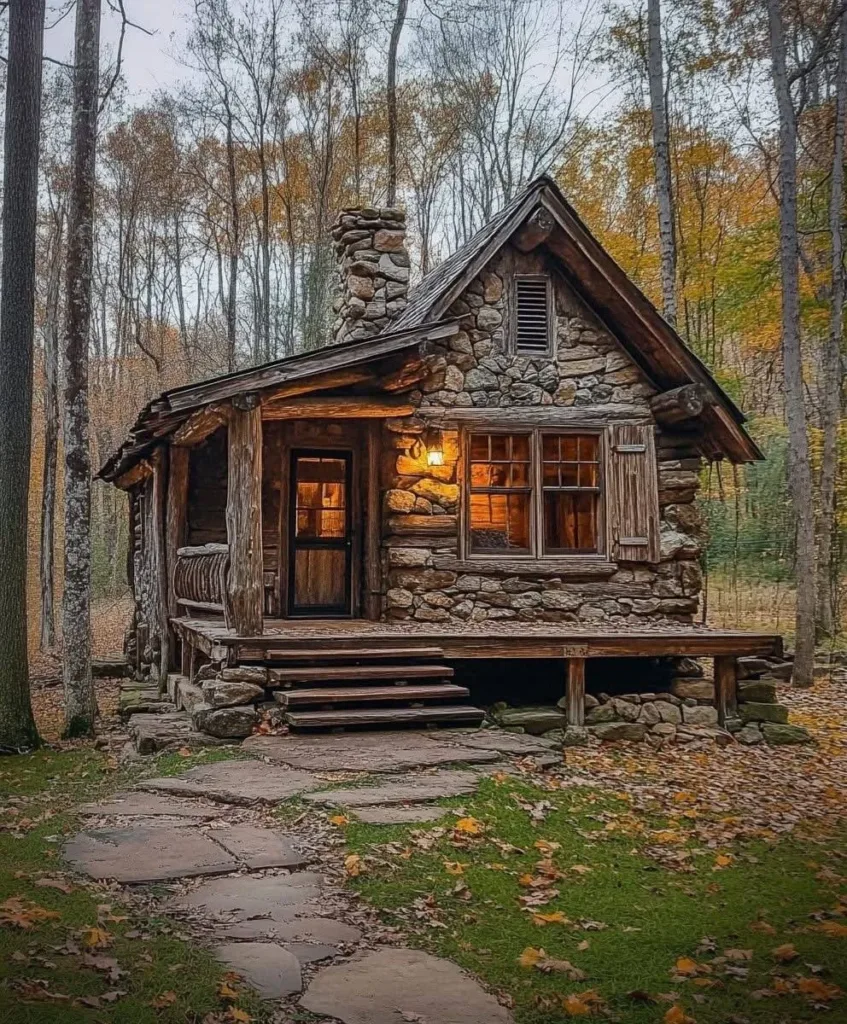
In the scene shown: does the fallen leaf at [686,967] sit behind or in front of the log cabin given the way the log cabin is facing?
in front

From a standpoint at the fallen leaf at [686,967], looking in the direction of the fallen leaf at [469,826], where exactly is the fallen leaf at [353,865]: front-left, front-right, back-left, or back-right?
front-left

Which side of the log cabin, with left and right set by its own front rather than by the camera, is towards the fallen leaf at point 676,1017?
front

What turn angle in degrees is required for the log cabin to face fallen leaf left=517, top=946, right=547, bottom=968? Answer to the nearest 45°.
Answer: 0° — it already faces it

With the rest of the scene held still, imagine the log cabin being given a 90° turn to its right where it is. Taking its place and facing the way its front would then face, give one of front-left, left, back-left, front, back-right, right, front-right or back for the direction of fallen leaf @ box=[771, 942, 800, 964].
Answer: left

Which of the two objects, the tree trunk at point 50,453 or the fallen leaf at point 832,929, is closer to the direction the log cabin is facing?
the fallen leaf

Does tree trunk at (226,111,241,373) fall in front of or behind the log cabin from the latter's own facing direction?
behind

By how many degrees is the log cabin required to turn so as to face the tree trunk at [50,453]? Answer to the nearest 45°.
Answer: approximately 135° to its right

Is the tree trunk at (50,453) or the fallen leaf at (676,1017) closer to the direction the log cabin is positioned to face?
the fallen leaf

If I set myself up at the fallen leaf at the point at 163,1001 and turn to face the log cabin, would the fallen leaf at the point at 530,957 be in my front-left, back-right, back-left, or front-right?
front-right

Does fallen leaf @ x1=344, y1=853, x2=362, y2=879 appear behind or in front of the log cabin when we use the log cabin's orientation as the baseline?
in front

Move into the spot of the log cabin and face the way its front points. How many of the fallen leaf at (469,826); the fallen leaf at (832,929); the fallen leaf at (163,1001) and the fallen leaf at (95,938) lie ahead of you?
4

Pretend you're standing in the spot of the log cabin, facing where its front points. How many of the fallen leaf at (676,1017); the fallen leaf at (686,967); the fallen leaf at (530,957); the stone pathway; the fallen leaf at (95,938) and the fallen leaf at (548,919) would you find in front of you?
6

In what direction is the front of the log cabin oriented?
toward the camera

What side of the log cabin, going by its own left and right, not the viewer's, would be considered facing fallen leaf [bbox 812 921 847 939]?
front

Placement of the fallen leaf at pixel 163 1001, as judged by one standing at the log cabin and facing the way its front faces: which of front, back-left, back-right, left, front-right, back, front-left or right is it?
front

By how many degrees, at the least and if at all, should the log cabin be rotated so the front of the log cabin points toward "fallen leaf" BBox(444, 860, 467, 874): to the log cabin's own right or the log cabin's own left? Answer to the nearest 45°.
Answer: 0° — it already faces it
